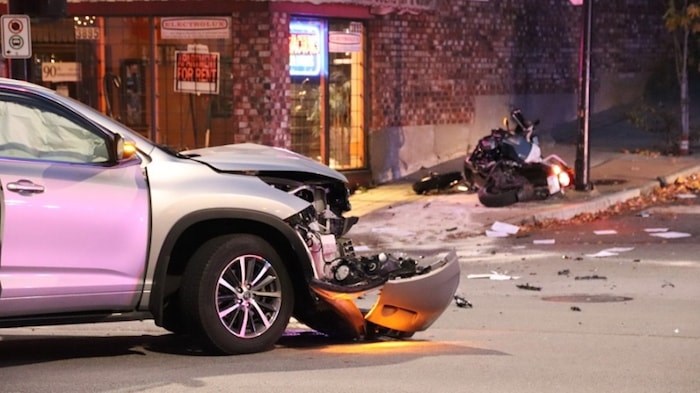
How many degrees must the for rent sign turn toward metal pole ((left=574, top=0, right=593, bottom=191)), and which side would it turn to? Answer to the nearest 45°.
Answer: approximately 90° to its left

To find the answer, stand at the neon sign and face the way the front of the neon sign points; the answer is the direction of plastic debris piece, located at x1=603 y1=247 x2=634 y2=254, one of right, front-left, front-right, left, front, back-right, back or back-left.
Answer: front-left

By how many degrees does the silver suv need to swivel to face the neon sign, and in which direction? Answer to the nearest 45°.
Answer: approximately 90° to its left

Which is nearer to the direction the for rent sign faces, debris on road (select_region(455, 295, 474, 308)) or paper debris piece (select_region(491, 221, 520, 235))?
the debris on road

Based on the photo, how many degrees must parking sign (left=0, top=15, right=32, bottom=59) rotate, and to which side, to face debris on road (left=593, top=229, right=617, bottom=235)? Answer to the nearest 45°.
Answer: approximately 90° to its left

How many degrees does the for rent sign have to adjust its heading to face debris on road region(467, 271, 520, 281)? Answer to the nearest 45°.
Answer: approximately 45° to its left

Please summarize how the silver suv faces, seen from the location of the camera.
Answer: facing to the right of the viewer

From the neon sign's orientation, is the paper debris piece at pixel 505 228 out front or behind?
out front

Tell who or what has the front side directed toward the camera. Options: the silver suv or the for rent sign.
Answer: the for rent sign

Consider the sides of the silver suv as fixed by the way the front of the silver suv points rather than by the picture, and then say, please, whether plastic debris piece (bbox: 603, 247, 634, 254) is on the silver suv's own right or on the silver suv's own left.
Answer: on the silver suv's own left

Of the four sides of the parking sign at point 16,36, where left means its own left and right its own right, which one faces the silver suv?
front

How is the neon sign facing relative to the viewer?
toward the camera

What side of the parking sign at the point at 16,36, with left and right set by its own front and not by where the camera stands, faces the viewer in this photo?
front

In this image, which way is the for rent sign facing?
toward the camera

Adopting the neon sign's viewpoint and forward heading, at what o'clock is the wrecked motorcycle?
The wrecked motorcycle is roughly at 10 o'clock from the neon sign.

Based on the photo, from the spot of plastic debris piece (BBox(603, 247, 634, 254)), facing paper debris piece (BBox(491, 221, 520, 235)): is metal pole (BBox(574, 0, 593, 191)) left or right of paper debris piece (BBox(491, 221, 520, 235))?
right

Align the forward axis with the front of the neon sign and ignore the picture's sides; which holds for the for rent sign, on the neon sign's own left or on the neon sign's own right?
on the neon sign's own right

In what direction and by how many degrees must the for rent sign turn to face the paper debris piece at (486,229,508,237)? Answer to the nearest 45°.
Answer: approximately 45° to its left

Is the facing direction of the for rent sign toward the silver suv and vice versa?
no

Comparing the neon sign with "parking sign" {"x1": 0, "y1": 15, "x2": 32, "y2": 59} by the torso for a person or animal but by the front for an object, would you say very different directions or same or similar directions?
same or similar directions
